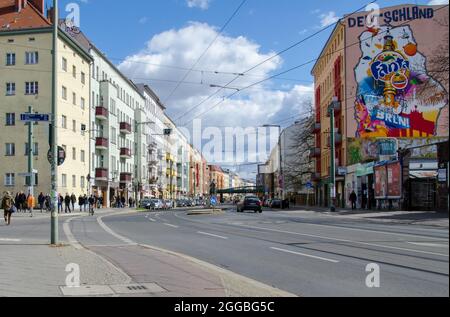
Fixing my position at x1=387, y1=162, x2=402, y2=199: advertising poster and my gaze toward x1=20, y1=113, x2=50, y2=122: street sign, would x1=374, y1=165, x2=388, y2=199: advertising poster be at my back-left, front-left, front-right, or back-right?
back-right

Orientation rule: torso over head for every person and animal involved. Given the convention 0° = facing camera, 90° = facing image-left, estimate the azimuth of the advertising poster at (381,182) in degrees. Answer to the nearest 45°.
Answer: approximately 45°

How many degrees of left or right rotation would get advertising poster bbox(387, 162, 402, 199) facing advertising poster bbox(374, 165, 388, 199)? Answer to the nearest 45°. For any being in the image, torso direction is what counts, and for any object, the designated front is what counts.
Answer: approximately 135° to its right

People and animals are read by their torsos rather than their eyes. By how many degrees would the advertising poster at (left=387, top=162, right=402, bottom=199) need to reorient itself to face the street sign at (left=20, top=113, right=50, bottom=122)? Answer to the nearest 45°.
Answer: approximately 45° to its left

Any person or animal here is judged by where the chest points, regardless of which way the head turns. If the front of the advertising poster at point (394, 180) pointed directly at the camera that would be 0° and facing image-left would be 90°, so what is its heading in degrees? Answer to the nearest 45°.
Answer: approximately 45°

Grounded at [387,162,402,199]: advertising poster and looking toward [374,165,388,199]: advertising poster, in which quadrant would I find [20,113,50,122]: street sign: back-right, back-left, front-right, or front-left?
back-left

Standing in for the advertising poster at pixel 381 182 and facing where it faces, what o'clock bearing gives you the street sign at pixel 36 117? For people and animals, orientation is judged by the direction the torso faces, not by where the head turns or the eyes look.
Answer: The street sign is roughly at 11 o'clock from the advertising poster.

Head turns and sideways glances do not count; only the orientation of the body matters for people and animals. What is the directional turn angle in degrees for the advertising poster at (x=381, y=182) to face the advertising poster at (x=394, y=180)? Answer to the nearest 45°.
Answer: approximately 45° to its left

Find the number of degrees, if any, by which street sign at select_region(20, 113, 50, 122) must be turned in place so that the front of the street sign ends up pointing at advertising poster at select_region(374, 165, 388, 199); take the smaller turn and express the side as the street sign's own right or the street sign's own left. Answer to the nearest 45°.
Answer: approximately 135° to the street sign's own left

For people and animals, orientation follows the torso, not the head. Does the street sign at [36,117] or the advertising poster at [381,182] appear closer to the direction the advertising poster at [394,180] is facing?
the street sign

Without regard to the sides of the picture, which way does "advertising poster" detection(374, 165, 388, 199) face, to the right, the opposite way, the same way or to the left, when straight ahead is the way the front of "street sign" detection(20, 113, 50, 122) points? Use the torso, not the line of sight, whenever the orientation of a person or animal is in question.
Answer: to the right
